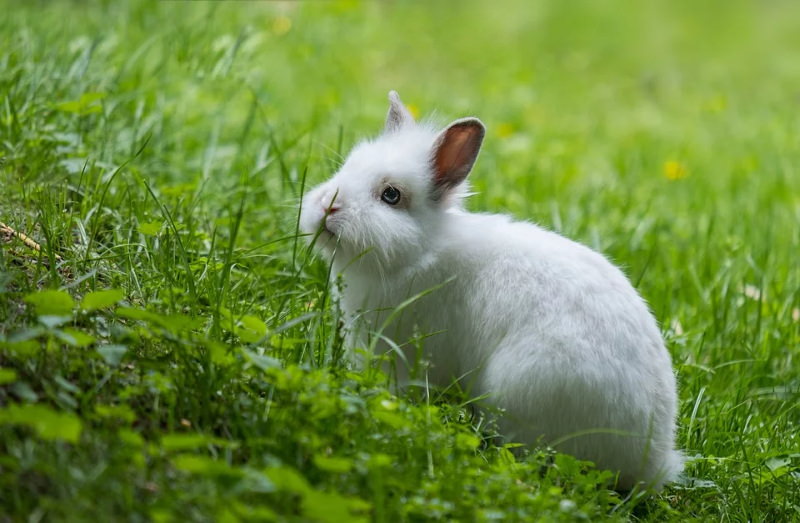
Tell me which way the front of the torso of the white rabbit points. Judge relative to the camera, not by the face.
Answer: to the viewer's left

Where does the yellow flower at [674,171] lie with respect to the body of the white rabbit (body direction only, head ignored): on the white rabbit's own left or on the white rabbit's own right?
on the white rabbit's own right
